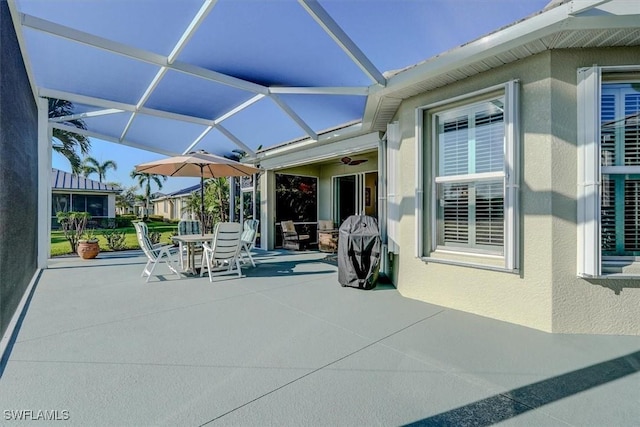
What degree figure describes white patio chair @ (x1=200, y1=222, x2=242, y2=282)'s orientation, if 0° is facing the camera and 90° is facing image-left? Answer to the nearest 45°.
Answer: approximately 135°

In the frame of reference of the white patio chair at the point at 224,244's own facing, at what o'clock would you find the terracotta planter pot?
The terracotta planter pot is roughly at 12 o'clock from the white patio chair.

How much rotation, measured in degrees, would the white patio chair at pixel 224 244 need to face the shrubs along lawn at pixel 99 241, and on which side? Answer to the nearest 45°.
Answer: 0° — it already faces it

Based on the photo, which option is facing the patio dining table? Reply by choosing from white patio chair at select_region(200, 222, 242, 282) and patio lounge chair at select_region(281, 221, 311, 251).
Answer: the white patio chair

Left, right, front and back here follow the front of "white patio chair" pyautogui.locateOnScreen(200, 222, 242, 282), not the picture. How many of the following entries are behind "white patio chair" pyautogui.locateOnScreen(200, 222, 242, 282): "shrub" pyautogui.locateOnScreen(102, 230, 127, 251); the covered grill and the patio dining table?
1

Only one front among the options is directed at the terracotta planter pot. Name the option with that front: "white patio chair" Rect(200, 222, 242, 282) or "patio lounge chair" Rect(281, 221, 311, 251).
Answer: the white patio chair

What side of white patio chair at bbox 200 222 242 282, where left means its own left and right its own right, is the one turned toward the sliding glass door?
right

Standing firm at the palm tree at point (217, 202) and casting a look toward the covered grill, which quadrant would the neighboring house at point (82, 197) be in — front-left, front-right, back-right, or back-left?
back-right

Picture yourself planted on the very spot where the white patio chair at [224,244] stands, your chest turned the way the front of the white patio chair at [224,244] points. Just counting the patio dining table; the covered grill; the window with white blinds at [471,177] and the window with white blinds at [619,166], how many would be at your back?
3
